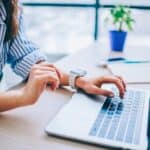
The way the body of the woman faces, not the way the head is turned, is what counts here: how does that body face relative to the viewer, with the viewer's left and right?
facing the viewer and to the right of the viewer

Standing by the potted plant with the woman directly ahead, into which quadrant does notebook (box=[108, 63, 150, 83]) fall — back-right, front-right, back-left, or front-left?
front-left

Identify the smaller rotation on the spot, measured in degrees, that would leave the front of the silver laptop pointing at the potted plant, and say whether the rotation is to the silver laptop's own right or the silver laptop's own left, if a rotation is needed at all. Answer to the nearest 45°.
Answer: approximately 90° to the silver laptop's own right

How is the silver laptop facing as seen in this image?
to the viewer's left

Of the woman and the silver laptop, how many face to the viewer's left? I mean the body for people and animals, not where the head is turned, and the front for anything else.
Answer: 1
